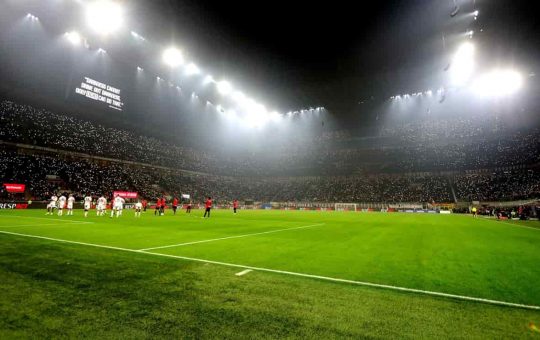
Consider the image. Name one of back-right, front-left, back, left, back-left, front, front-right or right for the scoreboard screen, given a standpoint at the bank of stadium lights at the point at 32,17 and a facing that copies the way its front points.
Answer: front-left

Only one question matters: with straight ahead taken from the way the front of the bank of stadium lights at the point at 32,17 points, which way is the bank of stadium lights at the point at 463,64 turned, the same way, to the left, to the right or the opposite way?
the opposite way

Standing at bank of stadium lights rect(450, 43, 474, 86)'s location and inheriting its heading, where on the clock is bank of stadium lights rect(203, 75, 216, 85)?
bank of stadium lights rect(203, 75, 216, 85) is roughly at 1 o'clock from bank of stadium lights rect(450, 43, 474, 86).

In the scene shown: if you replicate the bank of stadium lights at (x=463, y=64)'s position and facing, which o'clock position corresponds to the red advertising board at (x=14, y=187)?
The red advertising board is roughly at 12 o'clock from the bank of stadium lights.

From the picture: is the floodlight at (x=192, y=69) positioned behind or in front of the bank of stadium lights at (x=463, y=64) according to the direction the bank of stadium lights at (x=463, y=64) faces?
in front

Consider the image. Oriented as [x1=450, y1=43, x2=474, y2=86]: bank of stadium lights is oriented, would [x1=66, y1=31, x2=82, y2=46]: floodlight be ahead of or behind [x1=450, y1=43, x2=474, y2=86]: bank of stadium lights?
ahead

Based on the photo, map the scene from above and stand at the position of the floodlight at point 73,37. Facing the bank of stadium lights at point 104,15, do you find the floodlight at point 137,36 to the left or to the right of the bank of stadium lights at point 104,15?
left

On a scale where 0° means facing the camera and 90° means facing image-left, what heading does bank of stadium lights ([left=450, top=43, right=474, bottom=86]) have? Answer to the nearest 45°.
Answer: approximately 45°

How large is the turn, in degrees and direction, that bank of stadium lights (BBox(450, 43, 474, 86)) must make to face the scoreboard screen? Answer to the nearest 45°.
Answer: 0° — it already faces it

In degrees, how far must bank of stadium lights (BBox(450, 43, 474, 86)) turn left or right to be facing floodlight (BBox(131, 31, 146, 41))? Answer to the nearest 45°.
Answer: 0° — it already faces it
